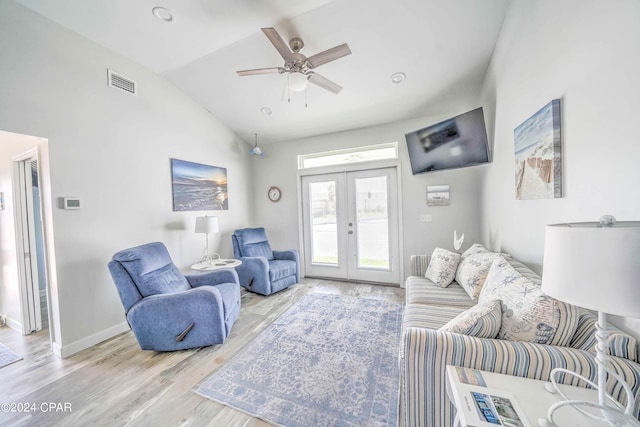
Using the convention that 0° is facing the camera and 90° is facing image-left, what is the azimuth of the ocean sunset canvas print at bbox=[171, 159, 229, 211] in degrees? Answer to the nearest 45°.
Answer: approximately 315°

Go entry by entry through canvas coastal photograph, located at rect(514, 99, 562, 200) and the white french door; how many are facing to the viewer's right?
0

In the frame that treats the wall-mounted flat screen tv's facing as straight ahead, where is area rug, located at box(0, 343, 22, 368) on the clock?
The area rug is roughly at 12 o'clock from the wall-mounted flat screen tv.

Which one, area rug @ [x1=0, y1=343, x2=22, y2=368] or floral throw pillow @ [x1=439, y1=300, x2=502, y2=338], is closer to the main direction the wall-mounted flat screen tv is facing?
the area rug

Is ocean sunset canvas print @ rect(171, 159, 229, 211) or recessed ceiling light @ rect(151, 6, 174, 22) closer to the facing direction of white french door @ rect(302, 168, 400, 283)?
the recessed ceiling light

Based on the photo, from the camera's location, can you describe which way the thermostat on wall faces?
facing the viewer and to the right of the viewer

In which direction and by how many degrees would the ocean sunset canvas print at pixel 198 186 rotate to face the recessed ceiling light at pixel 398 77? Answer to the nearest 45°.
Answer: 0° — it already faces it
